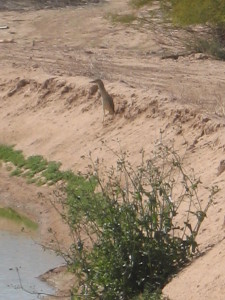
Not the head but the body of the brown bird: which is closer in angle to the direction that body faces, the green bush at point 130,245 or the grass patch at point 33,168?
the grass patch

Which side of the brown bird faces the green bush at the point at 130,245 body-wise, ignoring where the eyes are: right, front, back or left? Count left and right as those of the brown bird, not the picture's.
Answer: left

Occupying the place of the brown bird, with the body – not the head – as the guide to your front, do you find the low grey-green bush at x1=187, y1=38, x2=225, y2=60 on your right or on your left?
on your right

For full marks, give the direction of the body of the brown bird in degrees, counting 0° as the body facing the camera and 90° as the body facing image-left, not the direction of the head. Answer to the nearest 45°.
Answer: approximately 90°

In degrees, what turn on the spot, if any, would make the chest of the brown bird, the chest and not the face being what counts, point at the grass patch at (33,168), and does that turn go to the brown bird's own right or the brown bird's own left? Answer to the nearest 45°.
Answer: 0° — it already faces it
